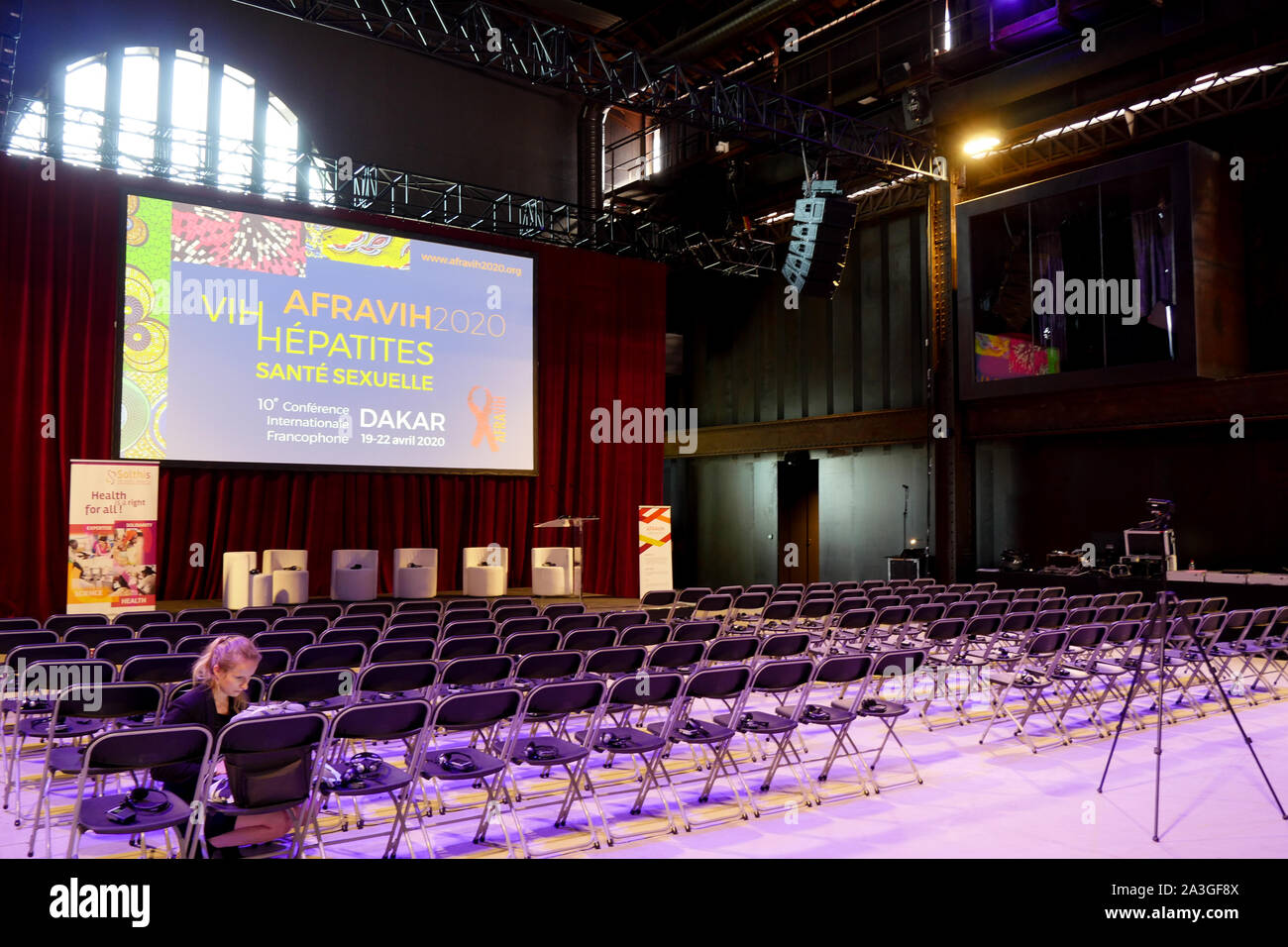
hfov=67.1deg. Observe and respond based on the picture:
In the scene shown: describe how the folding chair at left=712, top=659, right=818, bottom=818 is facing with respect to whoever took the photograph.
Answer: facing away from the viewer and to the left of the viewer

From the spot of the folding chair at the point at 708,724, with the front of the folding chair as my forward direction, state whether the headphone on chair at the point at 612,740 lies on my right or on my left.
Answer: on my left

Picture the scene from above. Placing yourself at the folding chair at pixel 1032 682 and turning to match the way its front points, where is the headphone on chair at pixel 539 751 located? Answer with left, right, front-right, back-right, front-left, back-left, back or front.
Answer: left

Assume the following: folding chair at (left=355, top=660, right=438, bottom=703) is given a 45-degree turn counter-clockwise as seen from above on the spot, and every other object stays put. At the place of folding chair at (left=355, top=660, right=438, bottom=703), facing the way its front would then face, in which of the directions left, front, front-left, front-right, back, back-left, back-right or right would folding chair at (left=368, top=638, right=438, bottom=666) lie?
right

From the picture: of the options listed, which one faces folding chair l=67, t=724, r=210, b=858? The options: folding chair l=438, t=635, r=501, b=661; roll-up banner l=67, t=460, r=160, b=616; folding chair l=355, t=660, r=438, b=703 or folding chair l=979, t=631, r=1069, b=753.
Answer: the roll-up banner

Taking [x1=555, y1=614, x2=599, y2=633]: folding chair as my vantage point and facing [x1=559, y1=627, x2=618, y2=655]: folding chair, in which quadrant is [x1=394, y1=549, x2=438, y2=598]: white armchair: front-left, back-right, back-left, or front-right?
back-right

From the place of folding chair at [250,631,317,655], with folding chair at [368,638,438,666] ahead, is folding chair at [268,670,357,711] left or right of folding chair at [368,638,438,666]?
right

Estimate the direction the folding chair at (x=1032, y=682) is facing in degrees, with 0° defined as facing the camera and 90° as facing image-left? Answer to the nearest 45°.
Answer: approximately 135°

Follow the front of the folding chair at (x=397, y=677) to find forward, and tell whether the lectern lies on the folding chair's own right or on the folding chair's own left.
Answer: on the folding chair's own right

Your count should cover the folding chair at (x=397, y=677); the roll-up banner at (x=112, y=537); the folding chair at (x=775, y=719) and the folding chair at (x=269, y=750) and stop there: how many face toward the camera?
1

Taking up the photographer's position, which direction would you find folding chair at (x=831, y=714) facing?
facing away from the viewer and to the left of the viewer

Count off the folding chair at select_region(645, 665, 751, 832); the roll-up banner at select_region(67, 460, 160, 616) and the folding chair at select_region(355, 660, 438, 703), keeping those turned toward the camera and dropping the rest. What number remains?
1

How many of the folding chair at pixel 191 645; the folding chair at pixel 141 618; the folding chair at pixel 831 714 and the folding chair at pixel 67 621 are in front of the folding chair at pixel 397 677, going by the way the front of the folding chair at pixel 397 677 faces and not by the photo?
3

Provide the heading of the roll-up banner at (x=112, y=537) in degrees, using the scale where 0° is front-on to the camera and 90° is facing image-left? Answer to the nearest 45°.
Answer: approximately 0°

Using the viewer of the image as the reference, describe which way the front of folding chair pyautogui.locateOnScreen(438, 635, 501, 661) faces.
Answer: facing away from the viewer and to the left of the viewer

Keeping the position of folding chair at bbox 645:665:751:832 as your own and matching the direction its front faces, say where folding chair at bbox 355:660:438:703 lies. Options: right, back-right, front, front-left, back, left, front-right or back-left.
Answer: front-left

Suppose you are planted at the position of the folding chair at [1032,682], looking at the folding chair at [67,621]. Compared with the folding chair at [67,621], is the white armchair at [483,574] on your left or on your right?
right

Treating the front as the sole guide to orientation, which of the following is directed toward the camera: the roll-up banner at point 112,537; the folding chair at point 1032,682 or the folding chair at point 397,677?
the roll-up banner
